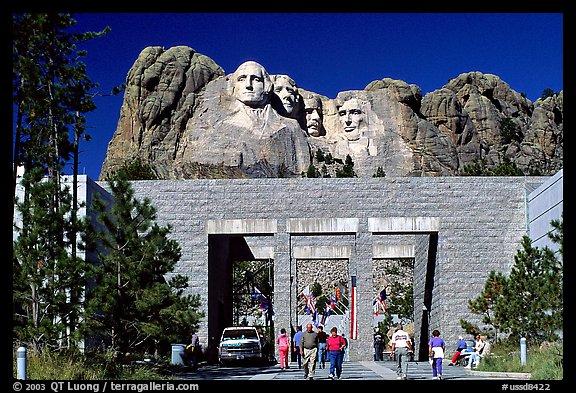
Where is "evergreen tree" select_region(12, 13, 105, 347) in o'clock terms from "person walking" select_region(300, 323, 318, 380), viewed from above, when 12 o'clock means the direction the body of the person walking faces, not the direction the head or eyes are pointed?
The evergreen tree is roughly at 4 o'clock from the person walking.

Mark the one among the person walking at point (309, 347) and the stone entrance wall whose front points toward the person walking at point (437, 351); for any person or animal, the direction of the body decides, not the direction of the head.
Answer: the stone entrance wall

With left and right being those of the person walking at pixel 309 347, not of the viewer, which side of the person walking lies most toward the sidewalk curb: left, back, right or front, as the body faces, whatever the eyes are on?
left

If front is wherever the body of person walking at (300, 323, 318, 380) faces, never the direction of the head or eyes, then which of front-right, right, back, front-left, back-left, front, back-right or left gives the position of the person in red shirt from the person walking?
front-left

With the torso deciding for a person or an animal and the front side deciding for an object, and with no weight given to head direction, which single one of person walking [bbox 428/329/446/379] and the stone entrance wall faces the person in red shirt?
the stone entrance wall
